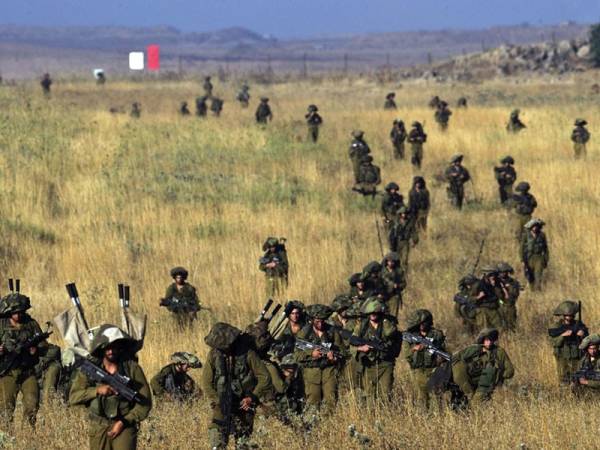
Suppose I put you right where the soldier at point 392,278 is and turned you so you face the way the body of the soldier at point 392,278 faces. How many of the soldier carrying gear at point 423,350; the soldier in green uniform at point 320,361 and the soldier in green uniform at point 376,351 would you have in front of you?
3

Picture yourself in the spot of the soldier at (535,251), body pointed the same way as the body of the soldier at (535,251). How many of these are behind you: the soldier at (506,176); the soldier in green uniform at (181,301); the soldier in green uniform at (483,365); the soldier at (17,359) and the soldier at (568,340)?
1

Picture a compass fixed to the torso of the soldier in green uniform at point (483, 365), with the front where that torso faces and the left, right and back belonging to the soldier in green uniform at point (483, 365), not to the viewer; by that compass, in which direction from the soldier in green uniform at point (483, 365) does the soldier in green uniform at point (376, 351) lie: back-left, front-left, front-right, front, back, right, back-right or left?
right

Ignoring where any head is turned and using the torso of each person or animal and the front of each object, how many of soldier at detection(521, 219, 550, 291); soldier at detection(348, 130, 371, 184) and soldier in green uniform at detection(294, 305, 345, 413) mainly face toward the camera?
3

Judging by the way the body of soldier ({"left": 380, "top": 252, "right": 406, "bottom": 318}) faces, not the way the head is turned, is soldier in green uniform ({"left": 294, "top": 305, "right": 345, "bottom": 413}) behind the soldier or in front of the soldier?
in front

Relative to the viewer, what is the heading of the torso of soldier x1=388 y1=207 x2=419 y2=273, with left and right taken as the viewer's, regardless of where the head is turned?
facing the viewer

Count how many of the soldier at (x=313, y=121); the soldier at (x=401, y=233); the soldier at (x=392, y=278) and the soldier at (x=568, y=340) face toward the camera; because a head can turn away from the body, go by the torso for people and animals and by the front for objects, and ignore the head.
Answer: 4

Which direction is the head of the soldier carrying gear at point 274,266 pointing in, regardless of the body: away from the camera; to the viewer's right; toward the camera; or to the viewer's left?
toward the camera

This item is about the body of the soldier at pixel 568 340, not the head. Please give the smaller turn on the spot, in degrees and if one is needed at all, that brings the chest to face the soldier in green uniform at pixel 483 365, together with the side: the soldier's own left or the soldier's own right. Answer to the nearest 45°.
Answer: approximately 45° to the soldier's own right

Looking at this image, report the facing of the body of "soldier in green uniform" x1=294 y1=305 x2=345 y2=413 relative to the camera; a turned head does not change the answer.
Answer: toward the camera

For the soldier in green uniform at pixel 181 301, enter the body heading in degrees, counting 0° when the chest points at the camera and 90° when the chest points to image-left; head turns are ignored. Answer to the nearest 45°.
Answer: approximately 0°

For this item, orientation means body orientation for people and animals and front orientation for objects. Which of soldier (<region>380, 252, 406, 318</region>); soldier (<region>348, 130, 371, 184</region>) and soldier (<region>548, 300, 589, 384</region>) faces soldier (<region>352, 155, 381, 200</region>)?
soldier (<region>348, 130, 371, 184</region>)

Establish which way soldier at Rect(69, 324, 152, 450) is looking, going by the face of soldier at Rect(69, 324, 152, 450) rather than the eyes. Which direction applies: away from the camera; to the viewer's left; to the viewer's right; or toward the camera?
toward the camera

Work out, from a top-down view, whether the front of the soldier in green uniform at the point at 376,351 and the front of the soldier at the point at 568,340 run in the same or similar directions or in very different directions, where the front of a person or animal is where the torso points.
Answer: same or similar directions

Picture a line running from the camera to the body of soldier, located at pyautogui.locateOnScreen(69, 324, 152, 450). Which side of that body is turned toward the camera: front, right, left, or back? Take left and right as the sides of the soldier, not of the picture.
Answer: front

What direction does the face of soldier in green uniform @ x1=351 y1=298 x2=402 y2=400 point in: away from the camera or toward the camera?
toward the camera

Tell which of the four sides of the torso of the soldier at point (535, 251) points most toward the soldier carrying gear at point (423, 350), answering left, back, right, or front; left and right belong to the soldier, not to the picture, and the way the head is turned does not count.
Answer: front
